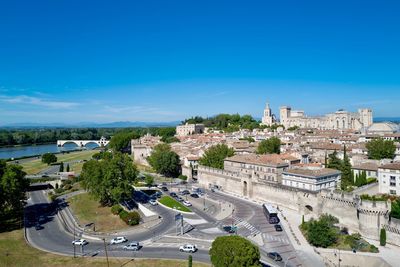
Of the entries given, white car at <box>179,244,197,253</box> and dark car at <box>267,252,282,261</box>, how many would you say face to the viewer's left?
1

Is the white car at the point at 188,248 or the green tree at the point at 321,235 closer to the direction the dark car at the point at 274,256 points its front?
the green tree

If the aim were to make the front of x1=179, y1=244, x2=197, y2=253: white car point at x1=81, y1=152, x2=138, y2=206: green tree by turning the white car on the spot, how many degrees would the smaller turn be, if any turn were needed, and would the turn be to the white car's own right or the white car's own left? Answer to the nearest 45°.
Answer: approximately 45° to the white car's own right

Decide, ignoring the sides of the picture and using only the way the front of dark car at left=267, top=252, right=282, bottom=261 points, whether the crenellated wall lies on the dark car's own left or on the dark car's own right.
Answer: on the dark car's own left

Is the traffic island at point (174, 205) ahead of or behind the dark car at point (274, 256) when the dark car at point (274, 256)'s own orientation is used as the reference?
behind

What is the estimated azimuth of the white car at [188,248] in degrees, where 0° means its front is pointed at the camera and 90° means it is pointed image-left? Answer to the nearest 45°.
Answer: approximately 90°

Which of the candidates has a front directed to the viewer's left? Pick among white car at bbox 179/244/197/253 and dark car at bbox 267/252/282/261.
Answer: the white car

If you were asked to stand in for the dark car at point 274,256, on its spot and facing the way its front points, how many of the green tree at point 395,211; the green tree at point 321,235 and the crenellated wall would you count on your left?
3
